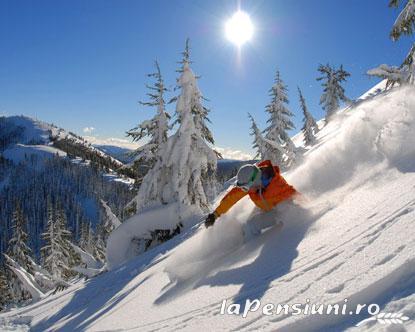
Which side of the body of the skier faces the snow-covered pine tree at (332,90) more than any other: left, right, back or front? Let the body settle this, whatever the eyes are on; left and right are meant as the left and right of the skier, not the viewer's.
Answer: right

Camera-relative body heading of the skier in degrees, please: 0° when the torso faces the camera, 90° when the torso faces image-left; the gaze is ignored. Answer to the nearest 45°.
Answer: approximately 90°

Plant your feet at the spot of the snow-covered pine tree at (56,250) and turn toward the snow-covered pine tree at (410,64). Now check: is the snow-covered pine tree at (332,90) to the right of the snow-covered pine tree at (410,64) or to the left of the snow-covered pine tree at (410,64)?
left

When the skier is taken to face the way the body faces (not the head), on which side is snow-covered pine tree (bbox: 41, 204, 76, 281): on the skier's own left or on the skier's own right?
on the skier's own right

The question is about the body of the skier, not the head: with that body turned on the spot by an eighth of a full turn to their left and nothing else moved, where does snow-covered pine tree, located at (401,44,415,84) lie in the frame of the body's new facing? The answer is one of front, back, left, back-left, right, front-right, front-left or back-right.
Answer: back

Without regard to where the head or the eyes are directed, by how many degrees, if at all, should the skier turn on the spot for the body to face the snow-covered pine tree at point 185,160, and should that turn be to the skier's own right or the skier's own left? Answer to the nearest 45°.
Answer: approximately 90° to the skier's own right
